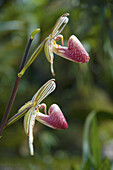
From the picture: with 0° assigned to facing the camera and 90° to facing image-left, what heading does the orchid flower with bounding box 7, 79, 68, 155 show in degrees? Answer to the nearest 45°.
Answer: approximately 270°

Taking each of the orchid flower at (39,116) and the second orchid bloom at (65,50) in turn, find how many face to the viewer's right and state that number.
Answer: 2

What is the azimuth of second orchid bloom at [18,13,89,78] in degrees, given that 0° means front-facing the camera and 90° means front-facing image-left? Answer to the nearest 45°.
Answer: approximately 270°
